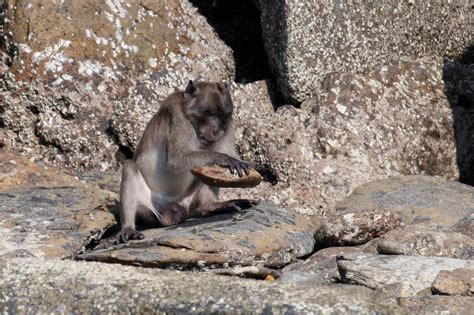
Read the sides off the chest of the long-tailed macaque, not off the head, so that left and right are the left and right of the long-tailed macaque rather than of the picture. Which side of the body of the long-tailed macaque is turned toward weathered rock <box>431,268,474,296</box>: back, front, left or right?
front

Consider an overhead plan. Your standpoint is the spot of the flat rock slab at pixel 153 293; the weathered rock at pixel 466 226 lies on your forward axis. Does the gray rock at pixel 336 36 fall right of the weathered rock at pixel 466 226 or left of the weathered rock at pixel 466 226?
left

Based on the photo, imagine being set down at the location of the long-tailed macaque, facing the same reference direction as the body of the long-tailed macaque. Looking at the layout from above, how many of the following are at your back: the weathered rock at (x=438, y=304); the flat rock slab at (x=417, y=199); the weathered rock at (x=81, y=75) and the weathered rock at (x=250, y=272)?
1

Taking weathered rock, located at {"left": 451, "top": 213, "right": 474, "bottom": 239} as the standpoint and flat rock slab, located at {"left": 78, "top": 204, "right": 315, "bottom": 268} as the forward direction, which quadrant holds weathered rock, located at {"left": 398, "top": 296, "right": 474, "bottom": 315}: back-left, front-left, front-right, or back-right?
front-left

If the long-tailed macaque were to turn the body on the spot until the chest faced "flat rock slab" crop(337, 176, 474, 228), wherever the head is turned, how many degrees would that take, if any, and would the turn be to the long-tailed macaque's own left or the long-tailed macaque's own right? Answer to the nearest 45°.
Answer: approximately 45° to the long-tailed macaque's own left

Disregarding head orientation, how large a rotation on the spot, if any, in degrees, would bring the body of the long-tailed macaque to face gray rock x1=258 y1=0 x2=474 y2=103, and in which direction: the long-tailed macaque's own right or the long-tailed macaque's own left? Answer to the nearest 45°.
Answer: approximately 90° to the long-tailed macaque's own left

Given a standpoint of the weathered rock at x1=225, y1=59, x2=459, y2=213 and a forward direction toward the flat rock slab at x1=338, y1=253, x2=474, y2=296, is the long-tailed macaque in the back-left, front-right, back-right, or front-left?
front-right

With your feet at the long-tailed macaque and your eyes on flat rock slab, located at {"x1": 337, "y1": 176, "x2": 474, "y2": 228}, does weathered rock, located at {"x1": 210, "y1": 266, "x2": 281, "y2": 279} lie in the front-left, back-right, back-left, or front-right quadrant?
front-right

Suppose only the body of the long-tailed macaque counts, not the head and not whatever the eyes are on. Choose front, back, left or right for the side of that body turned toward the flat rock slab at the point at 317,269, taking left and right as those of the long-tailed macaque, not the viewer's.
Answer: front

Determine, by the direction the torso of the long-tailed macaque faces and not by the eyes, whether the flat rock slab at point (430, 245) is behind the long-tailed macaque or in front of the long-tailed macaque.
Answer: in front

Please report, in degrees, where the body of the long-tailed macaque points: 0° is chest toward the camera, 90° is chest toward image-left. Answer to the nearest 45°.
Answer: approximately 315°

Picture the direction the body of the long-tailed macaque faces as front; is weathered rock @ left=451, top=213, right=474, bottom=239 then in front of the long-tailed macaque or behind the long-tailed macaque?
in front
